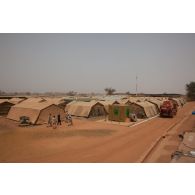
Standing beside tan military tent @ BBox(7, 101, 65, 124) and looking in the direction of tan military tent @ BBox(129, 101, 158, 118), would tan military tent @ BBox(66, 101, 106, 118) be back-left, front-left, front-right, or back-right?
front-left

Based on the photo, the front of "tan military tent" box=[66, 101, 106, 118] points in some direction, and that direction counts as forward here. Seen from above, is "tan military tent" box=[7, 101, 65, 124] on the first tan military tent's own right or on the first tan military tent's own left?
on the first tan military tent's own right

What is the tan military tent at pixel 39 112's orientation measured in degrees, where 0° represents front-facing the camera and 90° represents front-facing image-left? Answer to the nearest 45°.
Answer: approximately 315°

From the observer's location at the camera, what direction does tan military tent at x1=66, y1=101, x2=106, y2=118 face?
facing the viewer and to the right of the viewer

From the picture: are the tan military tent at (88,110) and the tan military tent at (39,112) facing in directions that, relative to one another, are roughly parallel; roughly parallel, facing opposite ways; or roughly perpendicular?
roughly parallel

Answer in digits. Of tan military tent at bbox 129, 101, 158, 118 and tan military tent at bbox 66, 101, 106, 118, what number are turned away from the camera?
0

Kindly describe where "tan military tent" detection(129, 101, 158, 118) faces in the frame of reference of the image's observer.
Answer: facing the viewer and to the left of the viewer

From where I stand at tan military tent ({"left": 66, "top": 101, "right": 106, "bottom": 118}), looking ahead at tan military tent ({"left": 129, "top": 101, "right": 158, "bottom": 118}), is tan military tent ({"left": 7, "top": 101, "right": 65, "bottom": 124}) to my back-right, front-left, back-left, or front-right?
back-right

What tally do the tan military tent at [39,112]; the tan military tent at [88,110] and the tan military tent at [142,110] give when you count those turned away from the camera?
0
